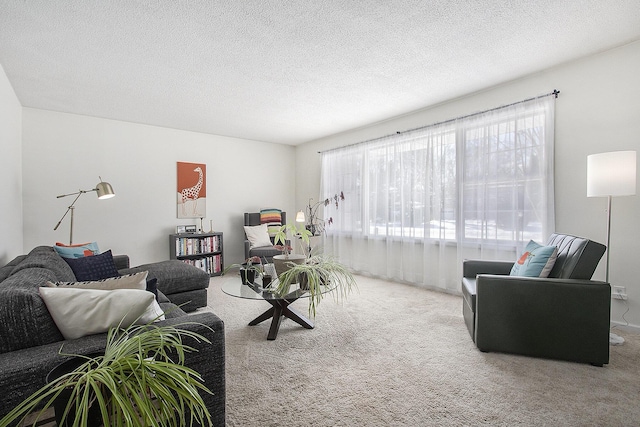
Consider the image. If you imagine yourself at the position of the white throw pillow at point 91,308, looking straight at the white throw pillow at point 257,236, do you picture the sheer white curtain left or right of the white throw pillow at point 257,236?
right

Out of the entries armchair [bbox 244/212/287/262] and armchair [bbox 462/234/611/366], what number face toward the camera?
1

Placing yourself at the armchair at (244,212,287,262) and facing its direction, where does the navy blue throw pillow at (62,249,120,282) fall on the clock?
The navy blue throw pillow is roughly at 1 o'clock from the armchair.

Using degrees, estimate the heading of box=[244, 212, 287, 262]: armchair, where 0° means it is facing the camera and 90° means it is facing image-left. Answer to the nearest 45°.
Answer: approximately 0°

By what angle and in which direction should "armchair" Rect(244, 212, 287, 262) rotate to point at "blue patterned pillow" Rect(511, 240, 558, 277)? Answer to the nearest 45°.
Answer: approximately 45° to its left

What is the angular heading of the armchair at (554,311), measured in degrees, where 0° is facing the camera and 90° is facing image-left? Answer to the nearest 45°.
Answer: approximately 90°

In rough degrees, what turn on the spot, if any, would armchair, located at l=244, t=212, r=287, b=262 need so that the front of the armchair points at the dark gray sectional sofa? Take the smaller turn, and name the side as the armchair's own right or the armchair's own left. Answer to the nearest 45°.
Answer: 0° — it already faces it
